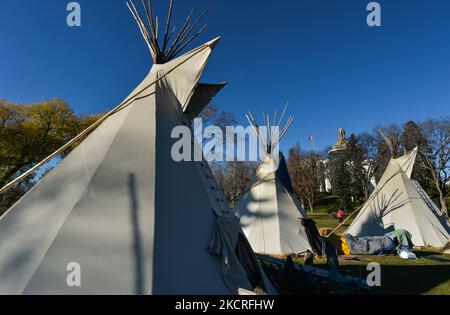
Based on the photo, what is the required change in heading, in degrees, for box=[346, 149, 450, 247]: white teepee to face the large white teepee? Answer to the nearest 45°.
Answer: approximately 90° to its right

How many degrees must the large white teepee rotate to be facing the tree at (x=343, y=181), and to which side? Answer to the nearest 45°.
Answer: approximately 45° to its left

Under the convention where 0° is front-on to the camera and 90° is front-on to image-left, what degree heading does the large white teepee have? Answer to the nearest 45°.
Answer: approximately 270°

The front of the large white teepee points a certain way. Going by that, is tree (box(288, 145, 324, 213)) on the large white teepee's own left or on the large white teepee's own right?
on the large white teepee's own left

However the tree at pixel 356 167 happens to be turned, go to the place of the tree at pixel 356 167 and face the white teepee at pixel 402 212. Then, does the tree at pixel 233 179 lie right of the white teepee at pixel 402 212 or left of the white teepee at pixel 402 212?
right
